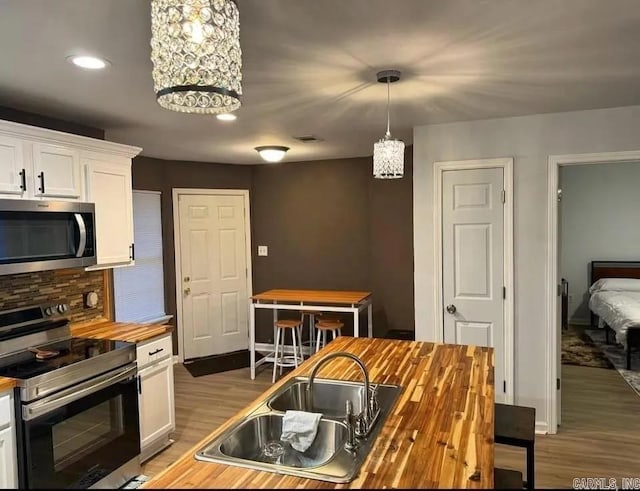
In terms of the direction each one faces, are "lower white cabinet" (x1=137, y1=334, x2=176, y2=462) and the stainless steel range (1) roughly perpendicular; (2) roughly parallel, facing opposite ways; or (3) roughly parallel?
roughly parallel

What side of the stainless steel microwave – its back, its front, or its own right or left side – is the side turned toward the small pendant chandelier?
front

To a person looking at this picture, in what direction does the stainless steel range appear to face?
facing the viewer and to the right of the viewer

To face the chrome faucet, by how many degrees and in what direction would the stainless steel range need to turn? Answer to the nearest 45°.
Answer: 0° — it already faces it

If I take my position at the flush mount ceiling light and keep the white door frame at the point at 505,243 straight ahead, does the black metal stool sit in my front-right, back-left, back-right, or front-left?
front-right

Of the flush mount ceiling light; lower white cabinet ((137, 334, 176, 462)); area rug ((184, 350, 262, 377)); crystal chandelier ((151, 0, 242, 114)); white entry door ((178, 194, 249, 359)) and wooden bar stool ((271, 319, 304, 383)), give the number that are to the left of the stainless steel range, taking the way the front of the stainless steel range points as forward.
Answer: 5

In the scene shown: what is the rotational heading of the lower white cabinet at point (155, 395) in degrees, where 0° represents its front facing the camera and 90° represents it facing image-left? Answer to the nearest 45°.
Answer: approximately 315°

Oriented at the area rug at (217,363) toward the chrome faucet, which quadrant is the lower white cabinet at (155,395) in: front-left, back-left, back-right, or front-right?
front-right

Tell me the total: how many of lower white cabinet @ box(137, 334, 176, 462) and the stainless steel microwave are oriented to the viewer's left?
0

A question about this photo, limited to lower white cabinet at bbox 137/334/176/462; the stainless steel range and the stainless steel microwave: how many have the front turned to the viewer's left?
0

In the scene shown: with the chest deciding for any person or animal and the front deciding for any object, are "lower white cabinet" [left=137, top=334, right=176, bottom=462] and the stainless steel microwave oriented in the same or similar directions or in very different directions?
same or similar directions

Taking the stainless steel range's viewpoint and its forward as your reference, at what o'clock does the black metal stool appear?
The black metal stool is roughly at 12 o'clock from the stainless steel range.
